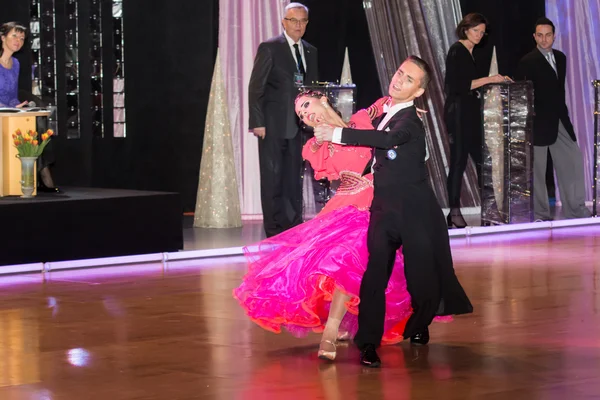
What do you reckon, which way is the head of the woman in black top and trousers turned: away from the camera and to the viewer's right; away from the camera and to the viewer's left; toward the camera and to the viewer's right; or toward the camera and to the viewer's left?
toward the camera and to the viewer's right

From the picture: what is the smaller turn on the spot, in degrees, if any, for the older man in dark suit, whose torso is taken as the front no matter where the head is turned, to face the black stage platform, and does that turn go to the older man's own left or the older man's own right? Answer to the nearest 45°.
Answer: approximately 90° to the older man's own right

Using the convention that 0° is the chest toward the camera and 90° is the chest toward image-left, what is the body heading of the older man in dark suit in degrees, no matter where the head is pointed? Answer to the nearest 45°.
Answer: approximately 315°

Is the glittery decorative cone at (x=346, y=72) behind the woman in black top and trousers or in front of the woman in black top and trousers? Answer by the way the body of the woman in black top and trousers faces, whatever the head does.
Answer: behind

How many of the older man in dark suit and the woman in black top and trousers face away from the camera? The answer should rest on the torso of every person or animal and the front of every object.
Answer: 0

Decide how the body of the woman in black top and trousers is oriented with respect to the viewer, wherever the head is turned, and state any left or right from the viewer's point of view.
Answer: facing to the right of the viewer
